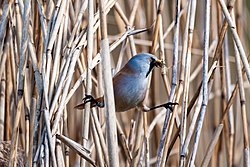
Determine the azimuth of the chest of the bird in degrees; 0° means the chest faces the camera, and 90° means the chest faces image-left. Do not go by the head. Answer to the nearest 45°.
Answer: approximately 270°
